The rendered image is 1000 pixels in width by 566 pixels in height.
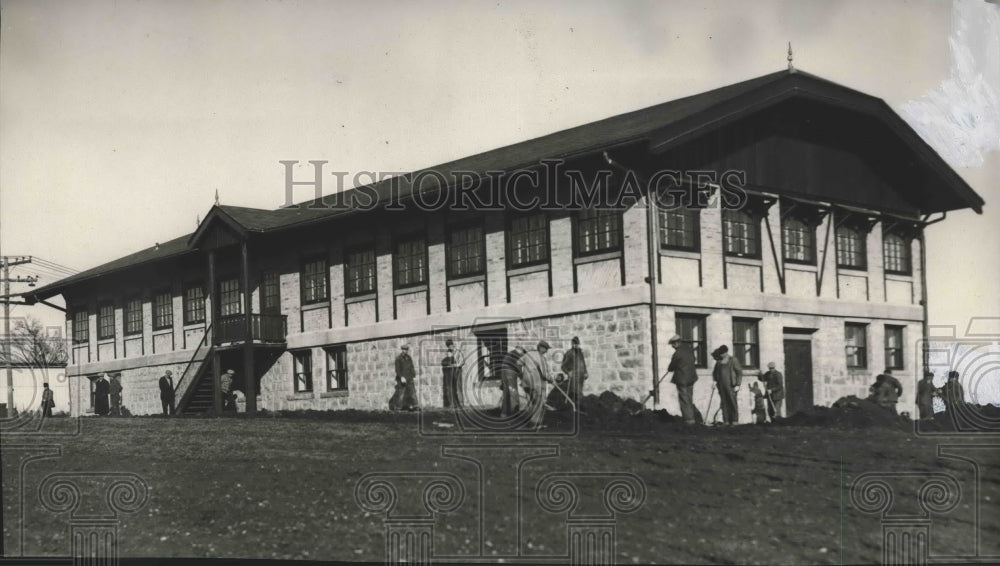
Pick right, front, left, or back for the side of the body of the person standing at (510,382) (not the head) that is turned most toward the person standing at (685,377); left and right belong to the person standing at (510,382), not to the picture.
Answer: front

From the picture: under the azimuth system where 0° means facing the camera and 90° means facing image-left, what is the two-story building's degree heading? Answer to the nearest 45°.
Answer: approximately 45°

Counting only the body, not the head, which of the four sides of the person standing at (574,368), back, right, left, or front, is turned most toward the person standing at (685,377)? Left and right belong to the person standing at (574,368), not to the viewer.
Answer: left

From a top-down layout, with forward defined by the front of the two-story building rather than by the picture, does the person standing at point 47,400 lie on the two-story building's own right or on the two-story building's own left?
on the two-story building's own right

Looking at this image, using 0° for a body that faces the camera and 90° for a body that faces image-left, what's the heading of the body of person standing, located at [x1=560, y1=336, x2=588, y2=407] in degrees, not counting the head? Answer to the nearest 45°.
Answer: approximately 0°

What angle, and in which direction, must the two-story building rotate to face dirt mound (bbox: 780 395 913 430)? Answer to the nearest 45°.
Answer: approximately 90° to its left

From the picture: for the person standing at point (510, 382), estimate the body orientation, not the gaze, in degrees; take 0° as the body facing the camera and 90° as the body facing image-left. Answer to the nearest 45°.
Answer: approximately 270°

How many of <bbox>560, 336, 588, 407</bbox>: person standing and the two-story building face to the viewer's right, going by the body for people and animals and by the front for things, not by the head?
0
